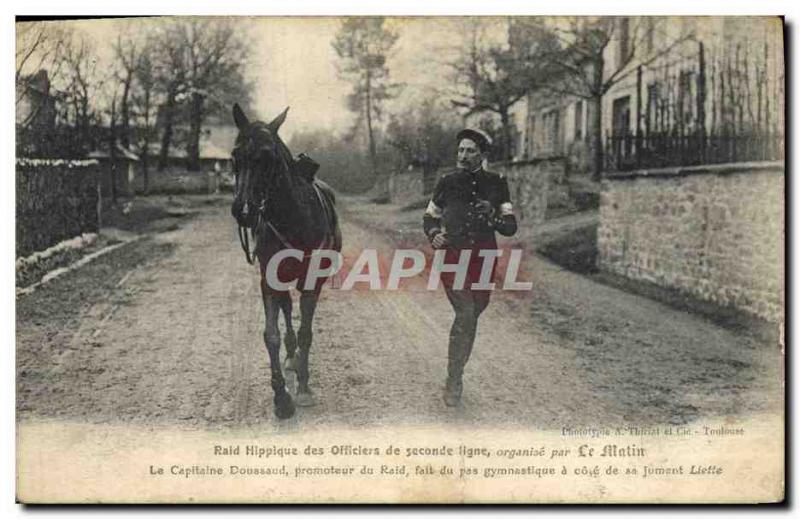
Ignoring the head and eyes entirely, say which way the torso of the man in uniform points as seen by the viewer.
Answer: toward the camera

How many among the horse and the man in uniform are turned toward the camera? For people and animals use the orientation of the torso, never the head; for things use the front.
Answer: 2

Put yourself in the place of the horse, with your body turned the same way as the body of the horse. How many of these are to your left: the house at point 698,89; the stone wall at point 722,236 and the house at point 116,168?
2

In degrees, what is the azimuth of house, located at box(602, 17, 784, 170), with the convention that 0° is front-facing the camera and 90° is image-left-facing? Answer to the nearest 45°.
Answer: approximately 45°

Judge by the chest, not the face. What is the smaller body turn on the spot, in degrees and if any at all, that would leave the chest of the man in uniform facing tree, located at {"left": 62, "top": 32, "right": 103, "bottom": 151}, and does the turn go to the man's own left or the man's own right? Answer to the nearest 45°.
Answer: approximately 90° to the man's own right

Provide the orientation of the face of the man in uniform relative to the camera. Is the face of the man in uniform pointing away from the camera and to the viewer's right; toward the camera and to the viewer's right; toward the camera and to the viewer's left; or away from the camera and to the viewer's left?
toward the camera and to the viewer's left

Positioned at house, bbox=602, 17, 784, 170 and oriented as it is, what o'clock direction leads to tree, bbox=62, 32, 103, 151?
The tree is roughly at 1 o'clock from the house.

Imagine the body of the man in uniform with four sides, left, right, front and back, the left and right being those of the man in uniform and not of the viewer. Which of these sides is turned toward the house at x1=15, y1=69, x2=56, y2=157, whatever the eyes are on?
back
